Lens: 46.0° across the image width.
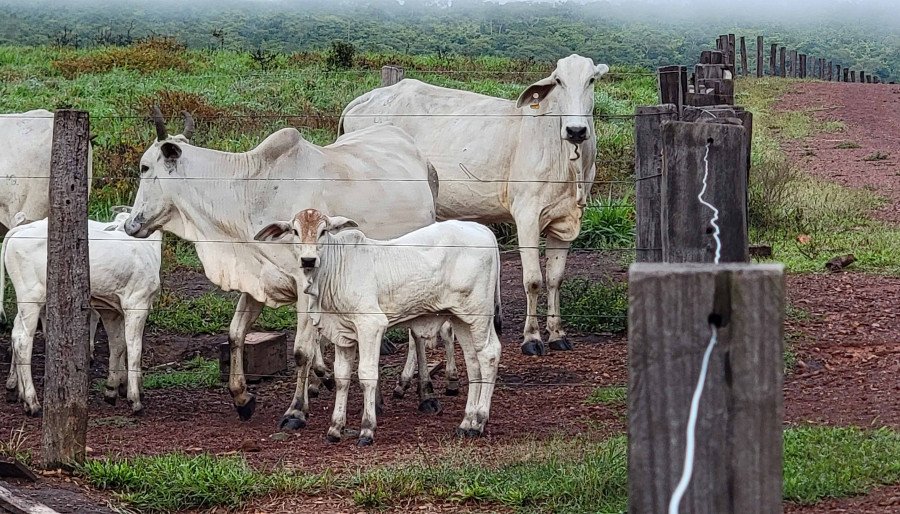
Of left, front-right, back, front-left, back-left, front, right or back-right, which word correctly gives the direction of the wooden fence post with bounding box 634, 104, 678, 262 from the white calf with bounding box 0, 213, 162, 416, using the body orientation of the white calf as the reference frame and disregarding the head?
front-right

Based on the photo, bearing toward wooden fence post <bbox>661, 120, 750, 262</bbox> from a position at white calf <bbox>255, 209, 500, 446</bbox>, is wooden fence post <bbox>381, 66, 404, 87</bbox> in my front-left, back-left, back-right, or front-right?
back-left

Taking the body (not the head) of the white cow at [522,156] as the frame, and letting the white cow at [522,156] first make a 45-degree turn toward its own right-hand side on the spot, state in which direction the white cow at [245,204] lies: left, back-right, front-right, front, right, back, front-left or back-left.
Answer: front-right

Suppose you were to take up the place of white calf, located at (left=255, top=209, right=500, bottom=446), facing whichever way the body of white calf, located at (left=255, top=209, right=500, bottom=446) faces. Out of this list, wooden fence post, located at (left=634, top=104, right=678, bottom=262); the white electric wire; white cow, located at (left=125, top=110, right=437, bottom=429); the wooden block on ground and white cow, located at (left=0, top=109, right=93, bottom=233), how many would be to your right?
3

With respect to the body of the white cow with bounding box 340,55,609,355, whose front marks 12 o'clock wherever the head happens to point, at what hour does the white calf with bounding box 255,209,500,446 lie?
The white calf is roughly at 2 o'clock from the white cow.

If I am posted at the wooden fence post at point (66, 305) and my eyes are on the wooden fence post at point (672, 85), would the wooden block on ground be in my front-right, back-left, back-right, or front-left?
front-left

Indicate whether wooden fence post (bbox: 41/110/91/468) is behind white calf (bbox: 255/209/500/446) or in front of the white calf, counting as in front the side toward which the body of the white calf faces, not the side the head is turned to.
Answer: in front

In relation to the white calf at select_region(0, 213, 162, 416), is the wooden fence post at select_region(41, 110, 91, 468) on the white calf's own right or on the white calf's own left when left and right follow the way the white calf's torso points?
on the white calf's own right

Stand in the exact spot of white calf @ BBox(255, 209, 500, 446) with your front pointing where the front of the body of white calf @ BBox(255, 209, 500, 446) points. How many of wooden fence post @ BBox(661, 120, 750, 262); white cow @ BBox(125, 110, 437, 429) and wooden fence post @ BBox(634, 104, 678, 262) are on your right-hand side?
1

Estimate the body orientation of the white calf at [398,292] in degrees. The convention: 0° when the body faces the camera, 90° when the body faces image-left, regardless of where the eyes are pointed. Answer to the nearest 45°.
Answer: approximately 45°

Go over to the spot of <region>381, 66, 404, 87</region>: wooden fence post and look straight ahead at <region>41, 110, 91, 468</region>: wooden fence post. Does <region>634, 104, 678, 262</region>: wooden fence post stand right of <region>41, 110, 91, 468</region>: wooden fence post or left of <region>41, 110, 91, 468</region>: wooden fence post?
left

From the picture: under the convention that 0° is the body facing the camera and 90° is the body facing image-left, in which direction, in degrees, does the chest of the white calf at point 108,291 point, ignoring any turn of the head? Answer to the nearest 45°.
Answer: approximately 270°
